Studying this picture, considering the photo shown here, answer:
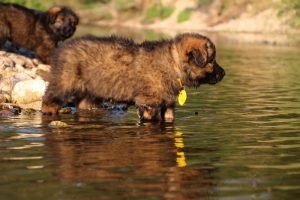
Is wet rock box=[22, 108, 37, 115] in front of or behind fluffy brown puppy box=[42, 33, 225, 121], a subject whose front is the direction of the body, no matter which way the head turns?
behind

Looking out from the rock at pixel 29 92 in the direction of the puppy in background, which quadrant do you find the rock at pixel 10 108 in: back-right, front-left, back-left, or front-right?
back-left

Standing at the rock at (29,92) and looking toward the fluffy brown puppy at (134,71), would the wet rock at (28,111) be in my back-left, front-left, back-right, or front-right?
front-right

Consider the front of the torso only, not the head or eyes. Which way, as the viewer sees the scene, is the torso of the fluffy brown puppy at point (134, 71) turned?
to the viewer's right

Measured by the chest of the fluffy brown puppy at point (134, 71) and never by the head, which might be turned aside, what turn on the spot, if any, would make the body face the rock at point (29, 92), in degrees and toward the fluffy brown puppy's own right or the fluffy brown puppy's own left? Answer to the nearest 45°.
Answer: approximately 135° to the fluffy brown puppy's own left

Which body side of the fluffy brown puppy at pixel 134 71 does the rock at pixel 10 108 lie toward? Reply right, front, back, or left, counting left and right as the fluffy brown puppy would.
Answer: back
